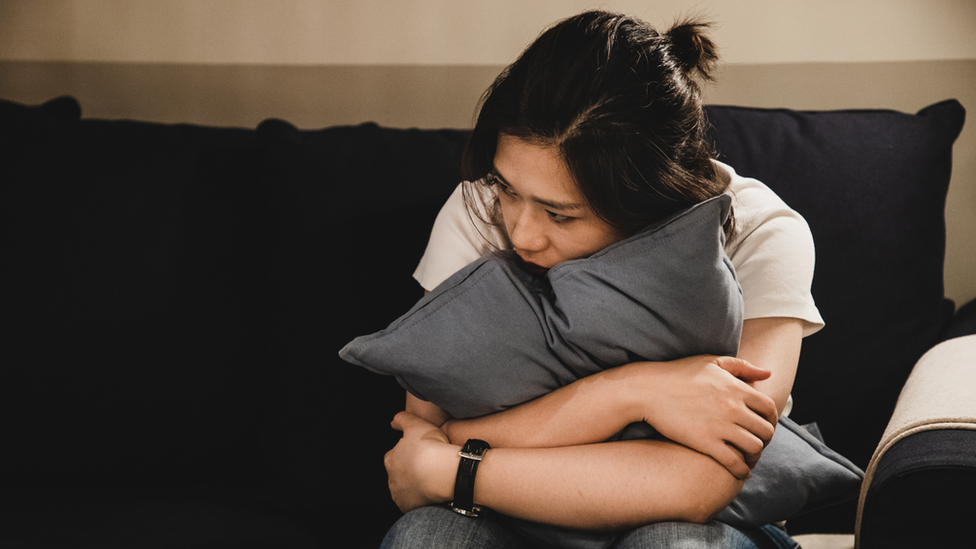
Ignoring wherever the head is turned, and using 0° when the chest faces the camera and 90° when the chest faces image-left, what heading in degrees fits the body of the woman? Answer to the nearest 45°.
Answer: approximately 0°

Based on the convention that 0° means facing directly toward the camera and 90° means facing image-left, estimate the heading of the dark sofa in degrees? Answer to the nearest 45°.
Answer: approximately 0°

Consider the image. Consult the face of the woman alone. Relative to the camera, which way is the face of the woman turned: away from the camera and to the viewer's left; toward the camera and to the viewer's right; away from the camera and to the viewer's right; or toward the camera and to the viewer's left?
toward the camera and to the viewer's left
